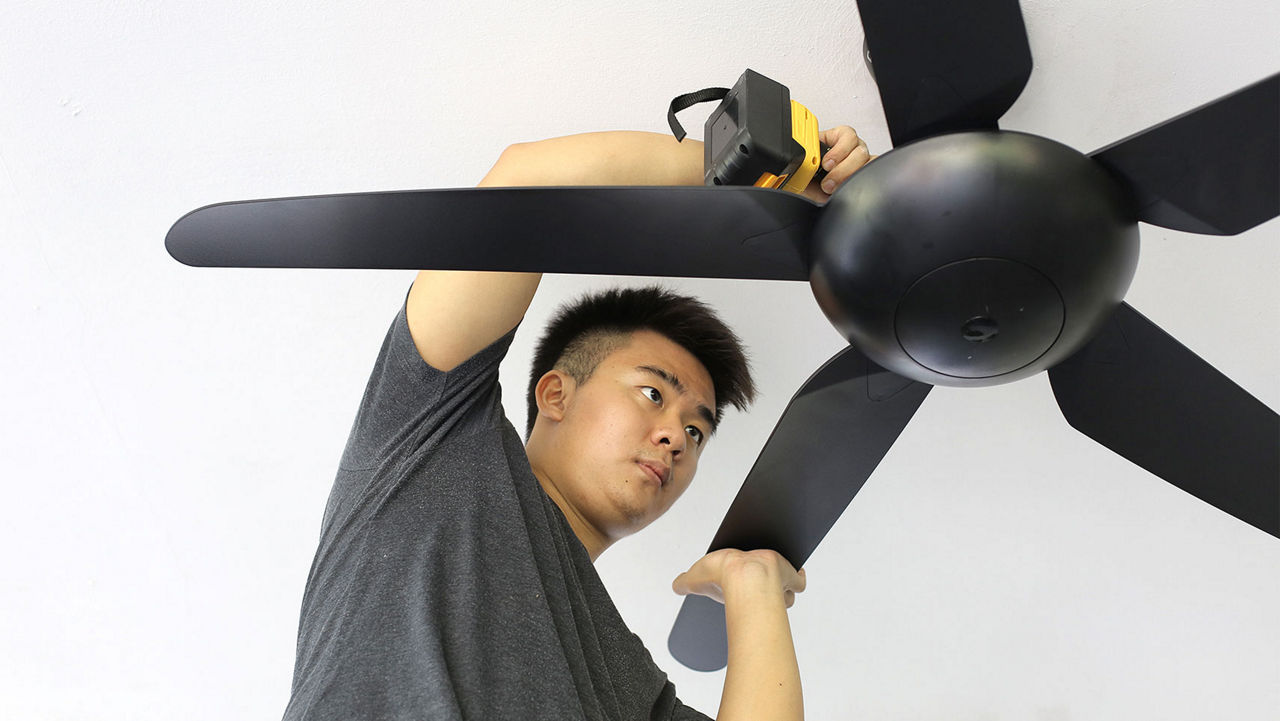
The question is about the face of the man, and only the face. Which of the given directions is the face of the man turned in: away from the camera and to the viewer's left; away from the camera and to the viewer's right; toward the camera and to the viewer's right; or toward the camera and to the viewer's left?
toward the camera and to the viewer's right

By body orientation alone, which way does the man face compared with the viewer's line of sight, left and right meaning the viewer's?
facing the viewer and to the right of the viewer
